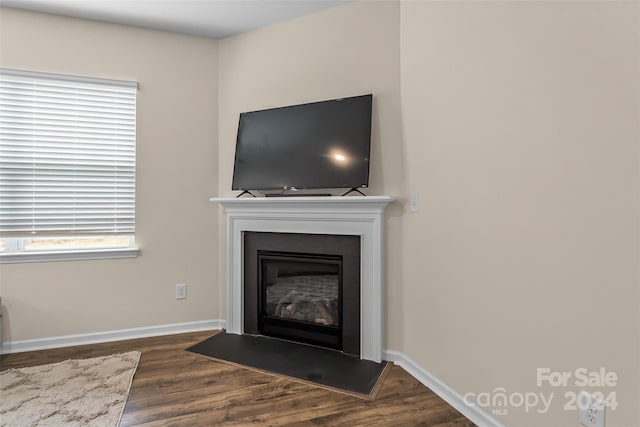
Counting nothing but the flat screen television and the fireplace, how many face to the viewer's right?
0

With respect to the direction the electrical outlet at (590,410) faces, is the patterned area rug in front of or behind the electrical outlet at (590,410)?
in front

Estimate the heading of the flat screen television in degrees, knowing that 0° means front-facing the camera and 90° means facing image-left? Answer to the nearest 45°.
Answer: approximately 45°

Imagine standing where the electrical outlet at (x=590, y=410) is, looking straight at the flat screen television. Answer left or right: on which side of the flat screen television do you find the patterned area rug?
left

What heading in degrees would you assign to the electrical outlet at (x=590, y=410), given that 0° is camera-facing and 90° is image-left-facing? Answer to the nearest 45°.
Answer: approximately 45°

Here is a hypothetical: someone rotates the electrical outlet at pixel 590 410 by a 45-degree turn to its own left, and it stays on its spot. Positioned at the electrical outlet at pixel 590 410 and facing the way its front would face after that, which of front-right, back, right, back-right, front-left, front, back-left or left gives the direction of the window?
right

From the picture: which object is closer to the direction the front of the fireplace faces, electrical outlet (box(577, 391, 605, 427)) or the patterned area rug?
the patterned area rug

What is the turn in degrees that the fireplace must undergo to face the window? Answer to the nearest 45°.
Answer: approximately 45° to its right

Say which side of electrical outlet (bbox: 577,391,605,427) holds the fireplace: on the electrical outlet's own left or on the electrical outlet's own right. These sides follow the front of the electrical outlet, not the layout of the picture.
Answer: on the electrical outlet's own right
